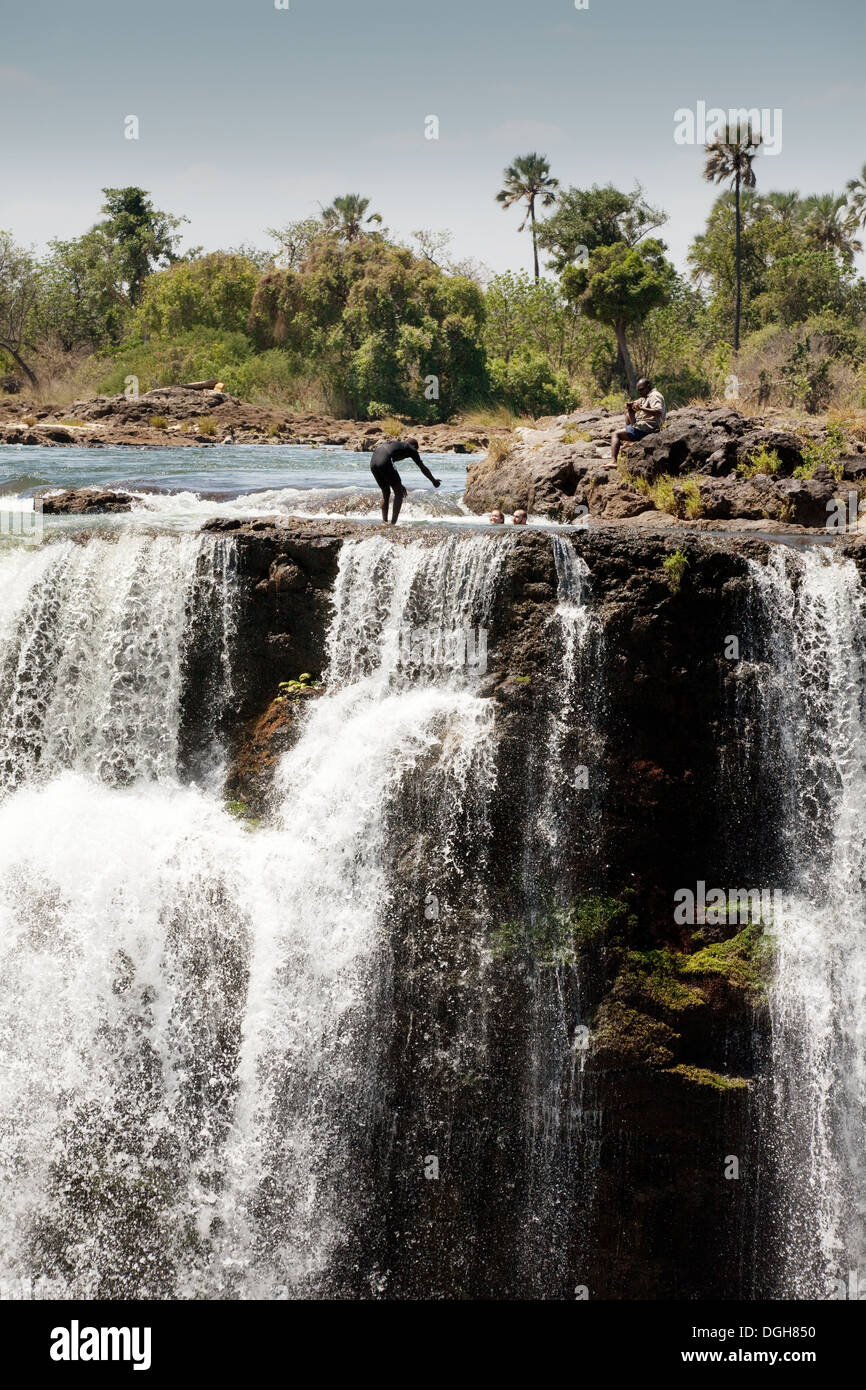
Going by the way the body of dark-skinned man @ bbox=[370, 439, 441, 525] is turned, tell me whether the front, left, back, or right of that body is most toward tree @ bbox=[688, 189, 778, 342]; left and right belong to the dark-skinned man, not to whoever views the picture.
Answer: left

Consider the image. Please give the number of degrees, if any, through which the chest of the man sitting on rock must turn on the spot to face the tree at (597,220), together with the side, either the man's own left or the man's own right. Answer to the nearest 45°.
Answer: approximately 90° to the man's own right

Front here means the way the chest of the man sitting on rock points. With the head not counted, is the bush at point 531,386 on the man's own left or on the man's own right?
on the man's own right

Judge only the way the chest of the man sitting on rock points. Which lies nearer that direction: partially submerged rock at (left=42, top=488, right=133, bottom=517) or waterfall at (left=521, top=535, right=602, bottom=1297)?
the partially submerged rock

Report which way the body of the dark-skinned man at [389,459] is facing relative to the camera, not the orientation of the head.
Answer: to the viewer's right

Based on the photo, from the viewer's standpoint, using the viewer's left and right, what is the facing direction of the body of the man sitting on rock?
facing to the left of the viewer

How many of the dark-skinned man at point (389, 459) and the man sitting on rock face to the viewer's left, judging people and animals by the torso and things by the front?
1

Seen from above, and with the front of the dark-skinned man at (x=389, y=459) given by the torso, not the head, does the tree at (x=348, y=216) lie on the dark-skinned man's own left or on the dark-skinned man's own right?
on the dark-skinned man's own left

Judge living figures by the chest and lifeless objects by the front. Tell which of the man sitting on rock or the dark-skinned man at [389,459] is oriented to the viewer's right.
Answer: the dark-skinned man
